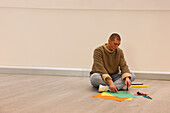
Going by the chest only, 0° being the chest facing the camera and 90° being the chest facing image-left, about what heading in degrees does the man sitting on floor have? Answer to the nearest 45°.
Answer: approximately 315°
